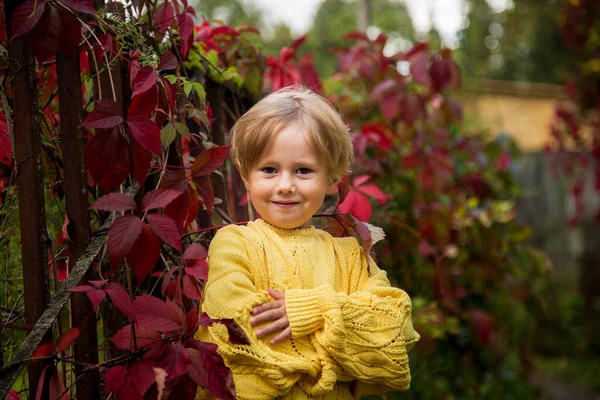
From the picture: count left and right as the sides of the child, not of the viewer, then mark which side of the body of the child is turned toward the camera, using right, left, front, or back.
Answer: front

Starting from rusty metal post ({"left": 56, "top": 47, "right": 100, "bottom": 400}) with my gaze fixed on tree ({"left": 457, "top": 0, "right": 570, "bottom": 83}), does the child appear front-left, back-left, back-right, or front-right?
front-right

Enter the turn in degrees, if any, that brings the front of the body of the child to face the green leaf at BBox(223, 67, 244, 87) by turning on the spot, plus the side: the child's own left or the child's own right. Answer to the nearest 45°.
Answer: approximately 180°

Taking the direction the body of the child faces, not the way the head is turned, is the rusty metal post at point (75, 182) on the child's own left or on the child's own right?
on the child's own right

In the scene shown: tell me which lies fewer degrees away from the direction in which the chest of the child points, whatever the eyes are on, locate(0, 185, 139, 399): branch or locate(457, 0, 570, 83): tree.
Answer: the branch

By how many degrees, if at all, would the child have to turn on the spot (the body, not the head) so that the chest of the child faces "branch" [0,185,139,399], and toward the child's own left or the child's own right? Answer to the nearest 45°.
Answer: approximately 45° to the child's own right

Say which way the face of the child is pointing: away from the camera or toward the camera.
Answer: toward the camera

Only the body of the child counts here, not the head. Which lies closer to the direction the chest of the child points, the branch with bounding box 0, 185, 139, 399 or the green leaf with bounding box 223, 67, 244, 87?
the branch

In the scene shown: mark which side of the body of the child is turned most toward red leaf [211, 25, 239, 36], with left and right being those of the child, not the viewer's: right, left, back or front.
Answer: back
